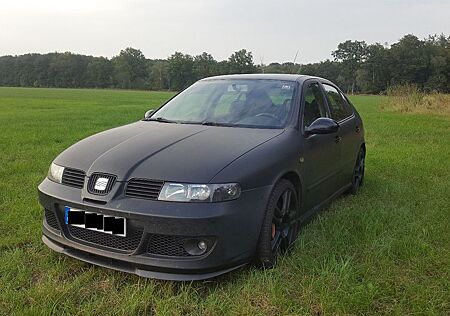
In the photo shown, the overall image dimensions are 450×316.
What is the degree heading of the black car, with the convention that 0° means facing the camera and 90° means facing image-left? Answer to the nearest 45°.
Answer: approximately 45°
